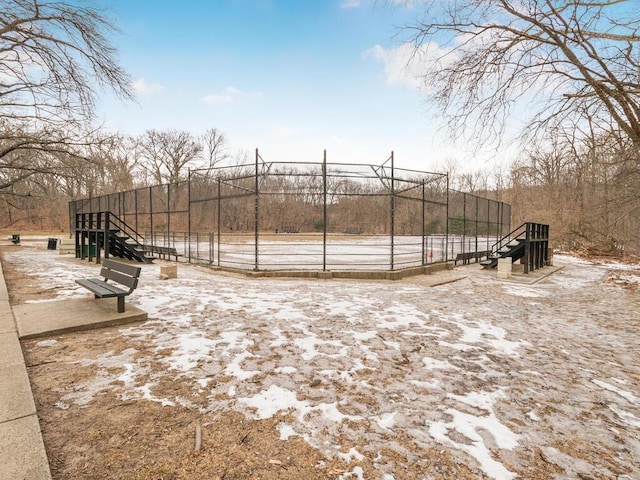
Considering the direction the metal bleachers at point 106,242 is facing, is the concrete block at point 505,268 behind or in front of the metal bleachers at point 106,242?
in front

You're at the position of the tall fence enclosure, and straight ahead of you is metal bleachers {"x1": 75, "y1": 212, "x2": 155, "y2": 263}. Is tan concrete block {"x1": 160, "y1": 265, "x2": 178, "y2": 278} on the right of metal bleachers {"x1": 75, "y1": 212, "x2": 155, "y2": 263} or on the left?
left

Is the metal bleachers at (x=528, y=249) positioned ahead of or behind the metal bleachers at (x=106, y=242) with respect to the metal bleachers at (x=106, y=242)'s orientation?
ahead

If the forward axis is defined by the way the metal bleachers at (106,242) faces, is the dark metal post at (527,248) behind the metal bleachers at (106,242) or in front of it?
in front

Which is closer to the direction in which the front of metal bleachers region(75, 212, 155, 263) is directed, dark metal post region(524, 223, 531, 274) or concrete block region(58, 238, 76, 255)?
the dark metal post

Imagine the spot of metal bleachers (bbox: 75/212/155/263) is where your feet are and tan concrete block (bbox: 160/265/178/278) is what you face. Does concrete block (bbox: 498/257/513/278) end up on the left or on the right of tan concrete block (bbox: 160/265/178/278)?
left

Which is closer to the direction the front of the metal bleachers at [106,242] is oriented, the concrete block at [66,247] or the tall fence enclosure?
the tall fence enclosure

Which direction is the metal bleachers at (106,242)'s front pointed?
to the viewer's right

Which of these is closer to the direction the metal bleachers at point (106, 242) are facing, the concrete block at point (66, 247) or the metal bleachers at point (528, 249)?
the metal bleachers

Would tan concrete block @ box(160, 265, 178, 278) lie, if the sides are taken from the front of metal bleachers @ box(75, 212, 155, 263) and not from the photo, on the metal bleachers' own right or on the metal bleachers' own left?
on the metal bleachers' own right
